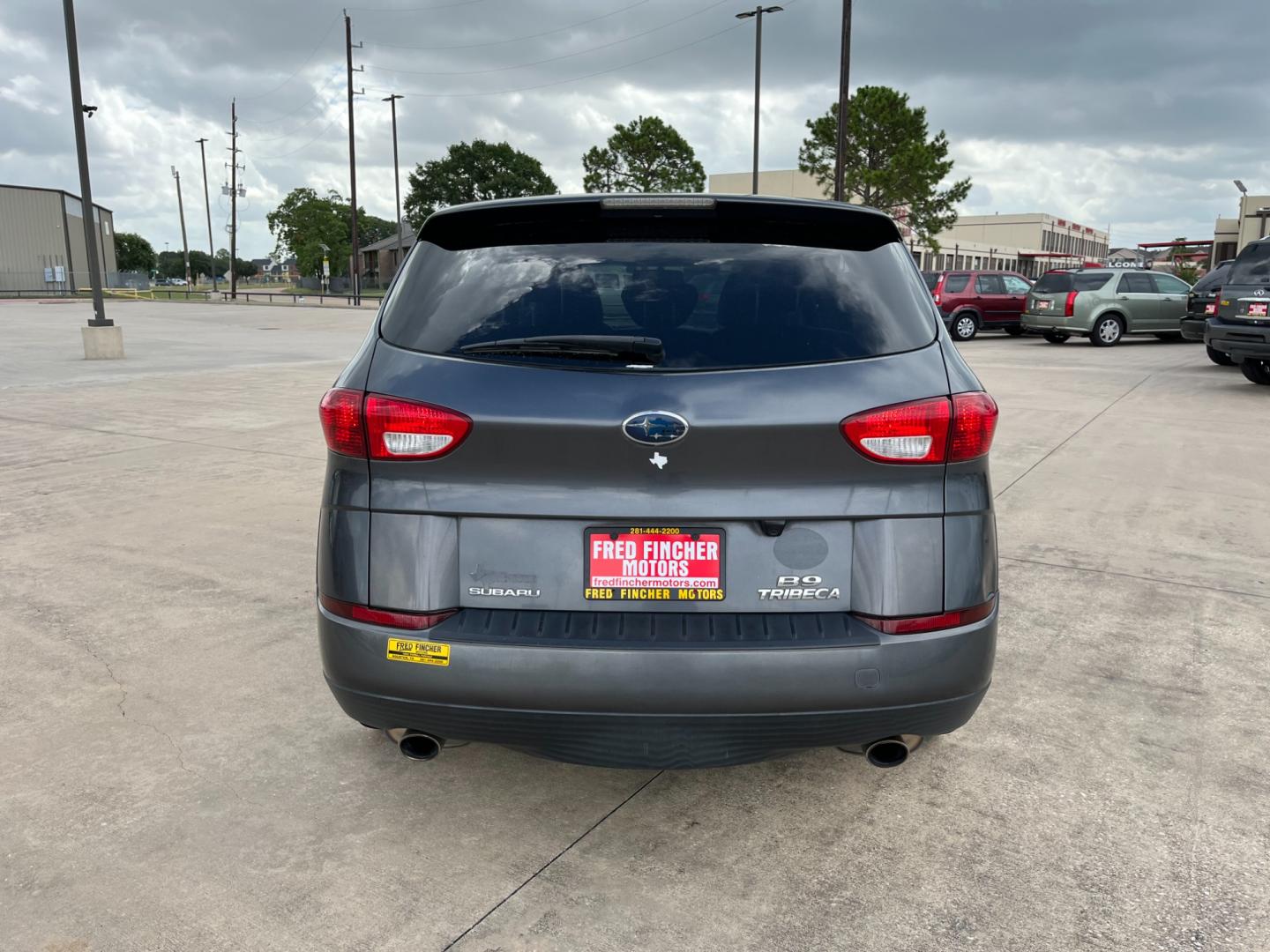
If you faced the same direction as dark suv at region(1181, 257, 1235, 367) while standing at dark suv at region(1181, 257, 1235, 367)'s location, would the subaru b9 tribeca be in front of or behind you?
behind

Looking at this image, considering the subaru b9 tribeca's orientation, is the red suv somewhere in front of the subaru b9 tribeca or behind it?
in front

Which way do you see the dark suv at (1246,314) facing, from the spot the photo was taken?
facing away from the viewer and to the right of the viewer

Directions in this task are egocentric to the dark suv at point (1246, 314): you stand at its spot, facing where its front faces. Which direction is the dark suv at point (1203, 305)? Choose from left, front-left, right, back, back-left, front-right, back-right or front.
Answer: front-left

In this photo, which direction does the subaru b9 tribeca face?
away from the camera

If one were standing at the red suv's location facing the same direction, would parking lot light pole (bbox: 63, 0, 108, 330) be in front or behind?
behind

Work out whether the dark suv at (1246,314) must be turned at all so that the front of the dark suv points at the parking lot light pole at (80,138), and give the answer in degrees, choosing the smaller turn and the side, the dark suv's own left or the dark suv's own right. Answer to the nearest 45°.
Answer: approximately 135° to the dark suv's own left

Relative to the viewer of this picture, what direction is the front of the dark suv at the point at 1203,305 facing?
facing away from the viewer and to the right of the viewer

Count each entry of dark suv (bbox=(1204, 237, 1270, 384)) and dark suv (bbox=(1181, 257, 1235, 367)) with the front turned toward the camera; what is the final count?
0

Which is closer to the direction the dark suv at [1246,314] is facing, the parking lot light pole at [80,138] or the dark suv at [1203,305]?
the dark suv
